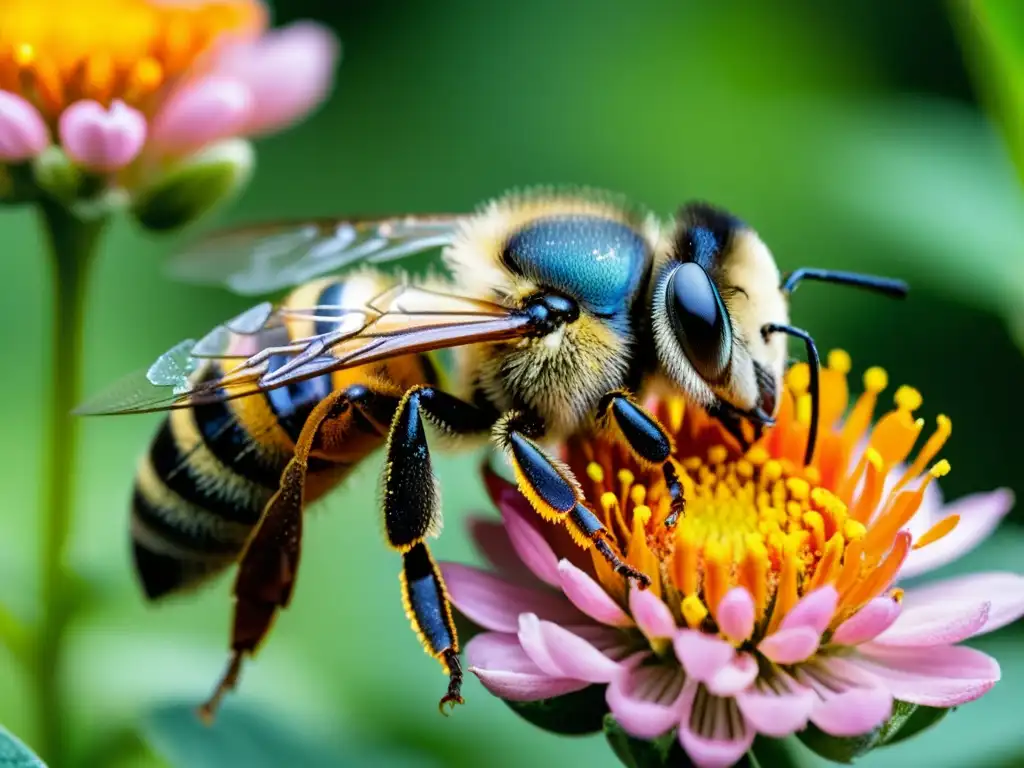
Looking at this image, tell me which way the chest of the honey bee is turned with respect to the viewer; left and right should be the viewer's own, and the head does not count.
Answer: facing to the right of the viewer
